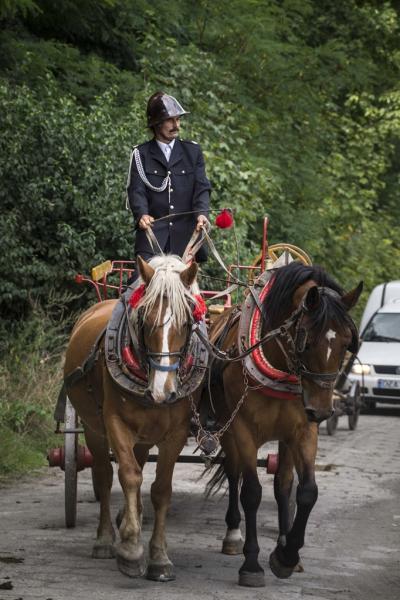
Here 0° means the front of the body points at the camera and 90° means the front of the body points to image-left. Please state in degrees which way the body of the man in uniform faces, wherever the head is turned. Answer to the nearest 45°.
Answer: approximately 0°

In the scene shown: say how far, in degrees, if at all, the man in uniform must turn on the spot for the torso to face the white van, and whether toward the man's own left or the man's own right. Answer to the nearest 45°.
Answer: approximately 180°

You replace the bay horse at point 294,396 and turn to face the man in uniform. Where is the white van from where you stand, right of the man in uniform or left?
right

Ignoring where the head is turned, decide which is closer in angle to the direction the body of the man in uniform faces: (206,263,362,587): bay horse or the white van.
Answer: the bay horse
